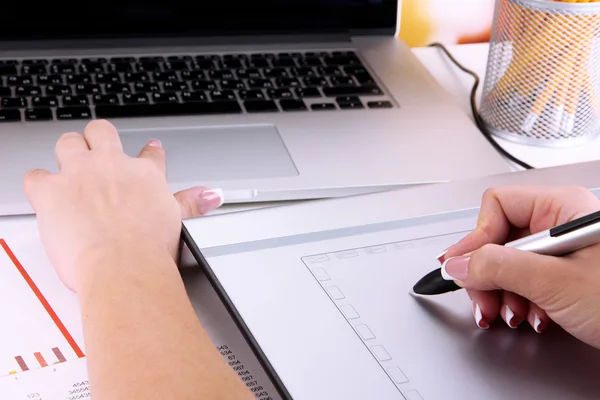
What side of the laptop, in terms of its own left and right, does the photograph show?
front
